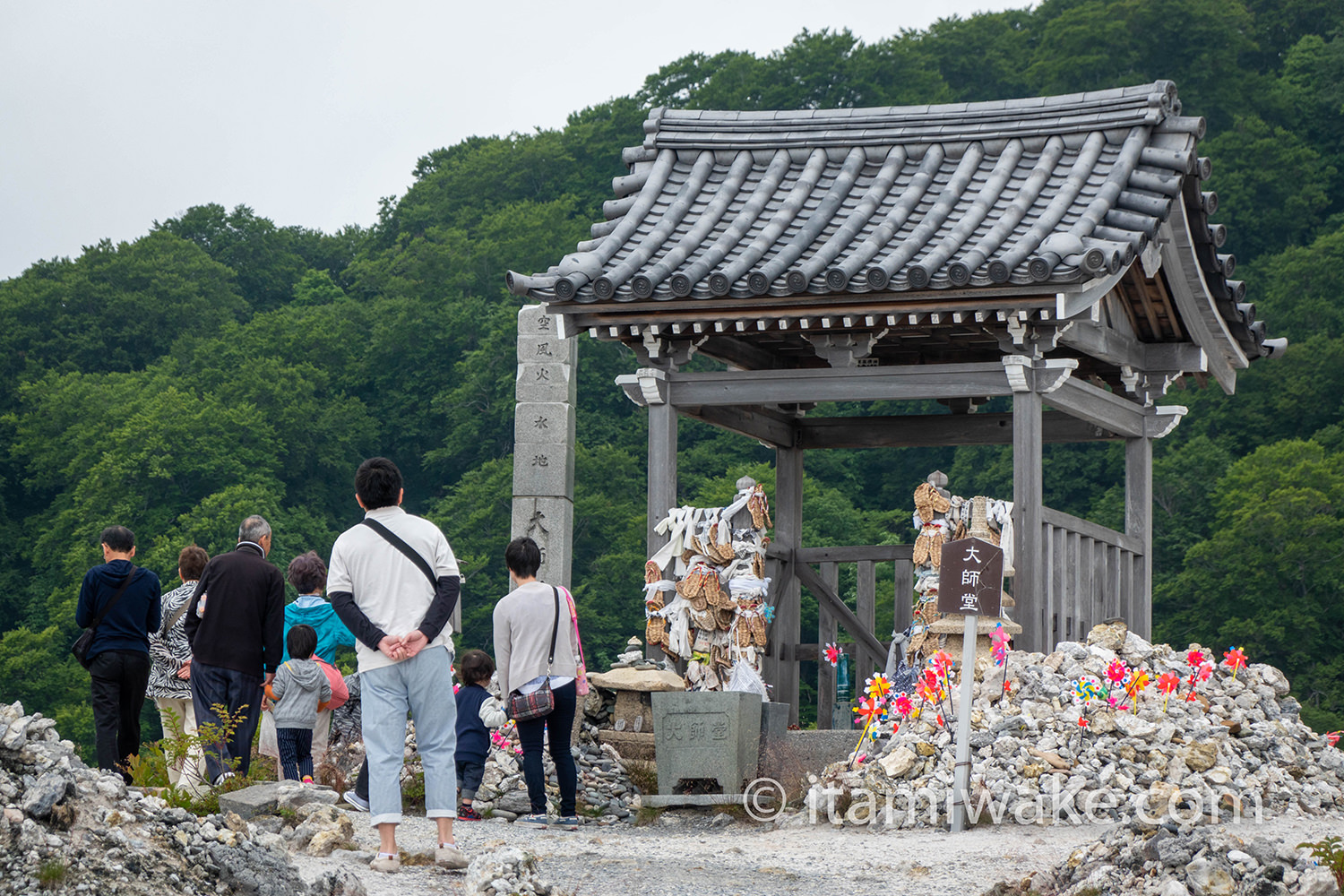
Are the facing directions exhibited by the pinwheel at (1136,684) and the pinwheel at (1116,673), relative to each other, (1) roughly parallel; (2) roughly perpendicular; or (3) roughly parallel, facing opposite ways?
roughly parallel

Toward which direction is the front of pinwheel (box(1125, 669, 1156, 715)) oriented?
toward the camera

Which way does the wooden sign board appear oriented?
toward the camera

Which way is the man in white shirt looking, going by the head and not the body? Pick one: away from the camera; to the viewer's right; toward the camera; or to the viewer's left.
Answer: away from the camera

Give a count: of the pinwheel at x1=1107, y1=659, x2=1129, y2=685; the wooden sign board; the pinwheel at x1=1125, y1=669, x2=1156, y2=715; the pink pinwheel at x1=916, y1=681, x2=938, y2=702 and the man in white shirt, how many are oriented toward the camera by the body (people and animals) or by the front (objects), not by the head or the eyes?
4

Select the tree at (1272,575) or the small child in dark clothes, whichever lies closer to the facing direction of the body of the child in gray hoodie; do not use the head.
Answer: the tree

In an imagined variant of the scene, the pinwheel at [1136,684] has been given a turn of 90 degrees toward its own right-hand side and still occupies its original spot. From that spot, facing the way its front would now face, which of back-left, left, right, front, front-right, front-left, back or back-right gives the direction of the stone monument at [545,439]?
front-right

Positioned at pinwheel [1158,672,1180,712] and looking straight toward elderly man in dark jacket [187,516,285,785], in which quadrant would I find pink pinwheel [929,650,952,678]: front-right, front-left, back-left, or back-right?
front-right

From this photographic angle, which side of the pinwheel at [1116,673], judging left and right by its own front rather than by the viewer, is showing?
front

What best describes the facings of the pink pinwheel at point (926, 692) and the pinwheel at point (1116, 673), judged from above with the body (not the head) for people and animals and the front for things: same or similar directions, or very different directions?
same or similar directions

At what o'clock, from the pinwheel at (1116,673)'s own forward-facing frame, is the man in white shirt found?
The man in white shirt is roughly at 1 o'clock from the pinwheel.

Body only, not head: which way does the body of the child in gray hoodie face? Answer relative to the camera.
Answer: away from the camera

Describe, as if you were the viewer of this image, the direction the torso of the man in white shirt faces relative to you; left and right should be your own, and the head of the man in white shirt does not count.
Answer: facing away from the viewer

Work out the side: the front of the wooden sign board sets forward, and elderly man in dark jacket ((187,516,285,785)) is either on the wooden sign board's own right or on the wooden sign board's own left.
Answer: on the wooden sign board's own right
